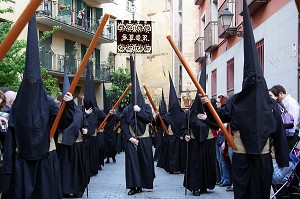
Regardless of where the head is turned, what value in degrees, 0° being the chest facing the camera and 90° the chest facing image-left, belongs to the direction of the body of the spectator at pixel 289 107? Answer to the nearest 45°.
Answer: approximately 90°

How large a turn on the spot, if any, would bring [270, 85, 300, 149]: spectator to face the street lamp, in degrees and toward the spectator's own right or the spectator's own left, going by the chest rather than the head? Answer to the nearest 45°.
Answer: approximately 90° to the spectator's own right

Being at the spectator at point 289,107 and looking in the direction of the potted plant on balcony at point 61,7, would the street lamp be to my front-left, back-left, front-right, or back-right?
front-right

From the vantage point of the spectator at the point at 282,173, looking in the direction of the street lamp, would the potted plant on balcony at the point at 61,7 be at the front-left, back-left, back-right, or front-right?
front-left

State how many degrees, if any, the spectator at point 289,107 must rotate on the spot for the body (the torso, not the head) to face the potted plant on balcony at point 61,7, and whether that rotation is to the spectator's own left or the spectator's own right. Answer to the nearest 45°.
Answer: approximately 45° to the spectator's own right
